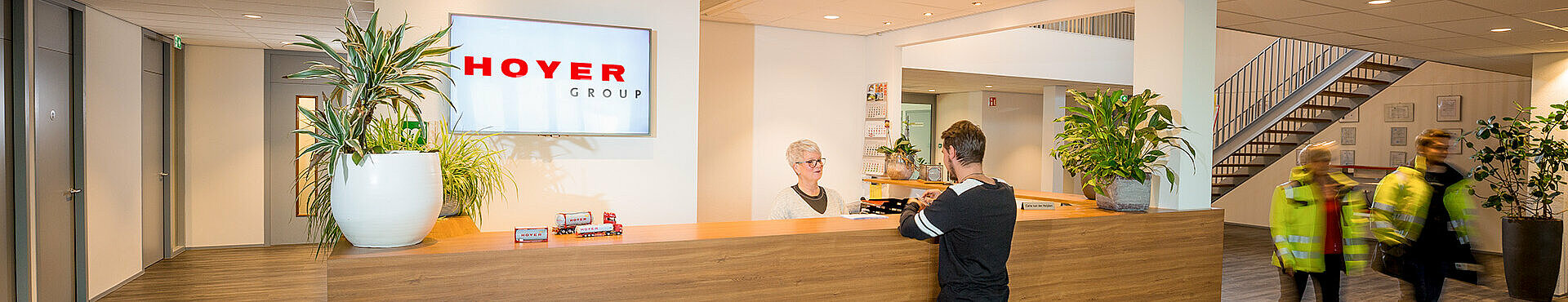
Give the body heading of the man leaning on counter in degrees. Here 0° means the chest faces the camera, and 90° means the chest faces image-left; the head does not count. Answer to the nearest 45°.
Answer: approximately 135°

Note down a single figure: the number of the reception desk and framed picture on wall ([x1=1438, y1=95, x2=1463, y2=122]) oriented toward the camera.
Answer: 2

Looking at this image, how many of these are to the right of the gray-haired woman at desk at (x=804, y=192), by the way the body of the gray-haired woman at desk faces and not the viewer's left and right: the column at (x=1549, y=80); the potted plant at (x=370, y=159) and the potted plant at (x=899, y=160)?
1

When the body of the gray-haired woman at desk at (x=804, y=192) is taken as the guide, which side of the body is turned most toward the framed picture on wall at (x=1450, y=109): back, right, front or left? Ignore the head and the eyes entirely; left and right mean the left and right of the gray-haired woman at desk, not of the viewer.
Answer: left

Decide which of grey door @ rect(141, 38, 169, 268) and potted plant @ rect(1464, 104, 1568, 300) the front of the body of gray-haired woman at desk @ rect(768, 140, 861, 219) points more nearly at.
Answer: the potted plant

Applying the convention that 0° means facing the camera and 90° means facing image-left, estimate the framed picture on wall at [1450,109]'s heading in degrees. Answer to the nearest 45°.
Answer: approximately 0°

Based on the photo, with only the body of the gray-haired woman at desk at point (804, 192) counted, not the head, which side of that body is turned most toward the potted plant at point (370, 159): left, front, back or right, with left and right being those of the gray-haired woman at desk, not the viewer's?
right

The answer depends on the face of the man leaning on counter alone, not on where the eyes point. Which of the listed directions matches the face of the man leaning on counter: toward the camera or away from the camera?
away from the camera

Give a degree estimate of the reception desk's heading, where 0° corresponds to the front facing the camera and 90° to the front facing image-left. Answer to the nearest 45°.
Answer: approximately 0°

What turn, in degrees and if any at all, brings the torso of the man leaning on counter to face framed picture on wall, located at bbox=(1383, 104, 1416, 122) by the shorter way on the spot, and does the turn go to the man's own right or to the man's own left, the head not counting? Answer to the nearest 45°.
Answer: approximately 90° to the man's own right

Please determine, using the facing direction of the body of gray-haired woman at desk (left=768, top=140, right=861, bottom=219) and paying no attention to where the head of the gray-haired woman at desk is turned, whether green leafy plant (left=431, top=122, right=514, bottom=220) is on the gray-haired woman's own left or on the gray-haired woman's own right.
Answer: on the gray-haired woman's own right

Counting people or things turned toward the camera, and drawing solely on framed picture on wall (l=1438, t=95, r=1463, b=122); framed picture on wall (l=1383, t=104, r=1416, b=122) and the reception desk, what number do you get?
3
